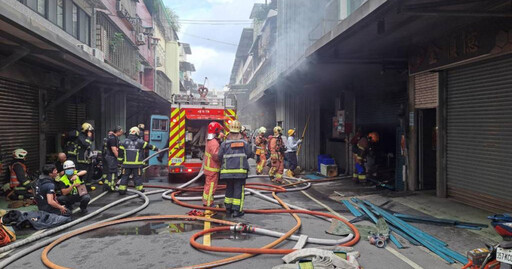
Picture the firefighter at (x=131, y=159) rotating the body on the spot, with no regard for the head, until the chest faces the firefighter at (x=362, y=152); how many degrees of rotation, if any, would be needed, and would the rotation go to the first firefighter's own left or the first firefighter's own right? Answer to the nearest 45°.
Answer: approximately 90° to the first firefighter's own right

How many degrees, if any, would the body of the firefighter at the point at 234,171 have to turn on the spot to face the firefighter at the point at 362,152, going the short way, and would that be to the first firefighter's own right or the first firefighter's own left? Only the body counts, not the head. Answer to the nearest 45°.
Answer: approximately 45° to the first firefighter's own right

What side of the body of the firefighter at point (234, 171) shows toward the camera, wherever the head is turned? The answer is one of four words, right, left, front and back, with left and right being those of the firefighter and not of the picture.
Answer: back

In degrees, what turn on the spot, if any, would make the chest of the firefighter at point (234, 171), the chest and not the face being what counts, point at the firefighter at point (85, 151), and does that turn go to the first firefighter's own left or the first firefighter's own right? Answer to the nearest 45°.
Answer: approximately 45° to the first firefighter's own left

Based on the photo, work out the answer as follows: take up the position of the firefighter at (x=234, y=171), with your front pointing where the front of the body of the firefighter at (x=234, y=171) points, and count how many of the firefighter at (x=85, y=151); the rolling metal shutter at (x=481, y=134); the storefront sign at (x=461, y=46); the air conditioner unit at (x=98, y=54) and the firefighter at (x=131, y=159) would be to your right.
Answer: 2
